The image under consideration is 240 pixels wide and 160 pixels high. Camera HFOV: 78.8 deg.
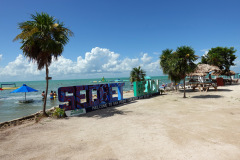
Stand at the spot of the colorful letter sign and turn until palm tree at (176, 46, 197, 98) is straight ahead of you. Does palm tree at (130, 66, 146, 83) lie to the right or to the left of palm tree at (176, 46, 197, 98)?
left

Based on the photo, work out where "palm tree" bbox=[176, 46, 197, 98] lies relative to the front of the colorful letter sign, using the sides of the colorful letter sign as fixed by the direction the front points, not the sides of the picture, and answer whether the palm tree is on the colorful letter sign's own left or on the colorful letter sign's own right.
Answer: on the colorful letter sign's own left

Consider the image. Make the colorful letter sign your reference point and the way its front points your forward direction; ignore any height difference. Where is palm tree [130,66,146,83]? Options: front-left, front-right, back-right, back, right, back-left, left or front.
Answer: left

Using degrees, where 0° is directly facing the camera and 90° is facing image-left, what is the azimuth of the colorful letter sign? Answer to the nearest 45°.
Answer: approximately 315°
